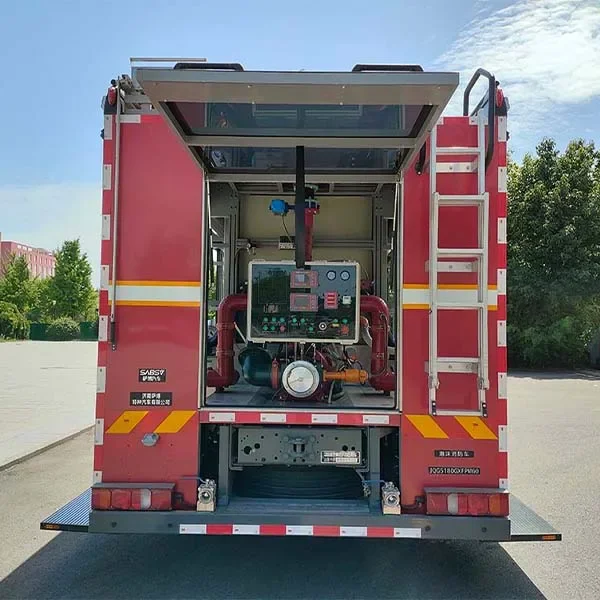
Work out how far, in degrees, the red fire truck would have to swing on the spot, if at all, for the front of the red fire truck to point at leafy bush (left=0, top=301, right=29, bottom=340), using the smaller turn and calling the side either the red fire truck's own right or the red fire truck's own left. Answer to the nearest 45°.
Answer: approximately 45° to the red fire truck's own left

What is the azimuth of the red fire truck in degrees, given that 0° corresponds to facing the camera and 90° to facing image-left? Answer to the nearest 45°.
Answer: approximately 180°
